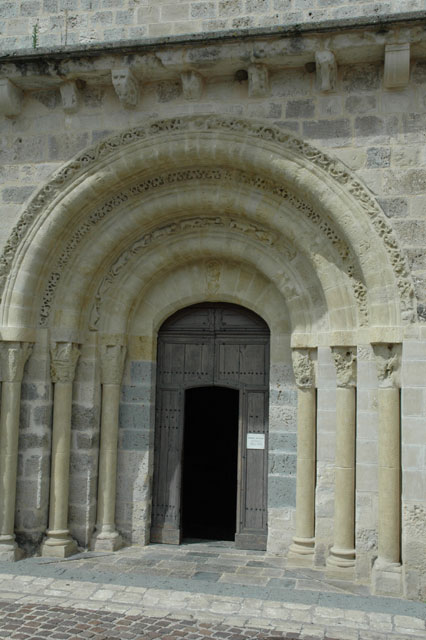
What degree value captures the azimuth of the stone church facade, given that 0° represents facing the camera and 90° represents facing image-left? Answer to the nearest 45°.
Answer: approximately 0°

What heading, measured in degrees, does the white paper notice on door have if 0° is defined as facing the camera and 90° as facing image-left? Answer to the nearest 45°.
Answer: approximately 0°
